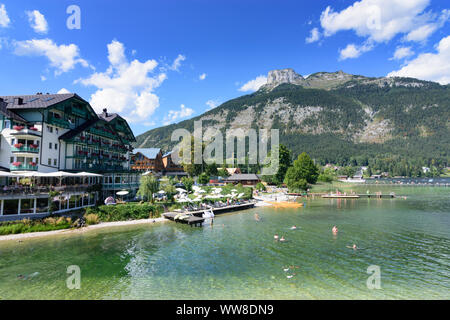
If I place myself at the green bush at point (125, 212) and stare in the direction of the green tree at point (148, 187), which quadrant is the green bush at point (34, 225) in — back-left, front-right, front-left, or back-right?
back-left

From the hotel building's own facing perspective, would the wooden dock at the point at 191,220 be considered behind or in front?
in front

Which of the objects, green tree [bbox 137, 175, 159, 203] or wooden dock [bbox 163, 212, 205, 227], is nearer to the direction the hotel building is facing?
the wooden dock

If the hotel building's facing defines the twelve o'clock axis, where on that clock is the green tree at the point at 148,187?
The green tree is roughly at 10 o'clock from the hotel building.

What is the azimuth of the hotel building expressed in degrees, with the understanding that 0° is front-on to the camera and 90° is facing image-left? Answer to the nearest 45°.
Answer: approximately 315°

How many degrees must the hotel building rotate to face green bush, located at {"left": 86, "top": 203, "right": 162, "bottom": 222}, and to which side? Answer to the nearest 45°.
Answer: approximately 45° to its left
